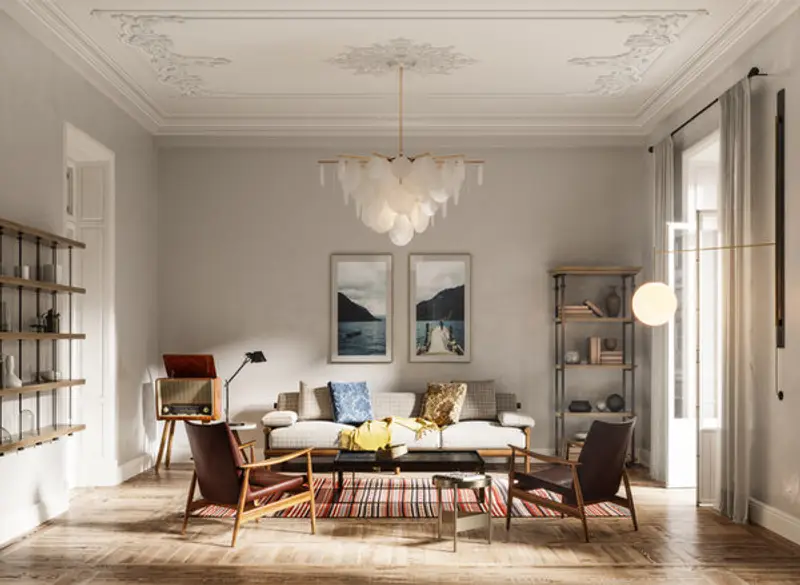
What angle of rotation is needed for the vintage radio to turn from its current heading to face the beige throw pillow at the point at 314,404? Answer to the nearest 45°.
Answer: approximately 90° to its left

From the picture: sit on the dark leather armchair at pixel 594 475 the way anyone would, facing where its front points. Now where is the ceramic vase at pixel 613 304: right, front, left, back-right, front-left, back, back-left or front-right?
front-right

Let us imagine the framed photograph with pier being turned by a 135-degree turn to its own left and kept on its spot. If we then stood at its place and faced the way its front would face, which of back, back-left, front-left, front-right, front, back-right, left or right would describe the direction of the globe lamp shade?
right

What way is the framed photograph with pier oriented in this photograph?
toward the camera

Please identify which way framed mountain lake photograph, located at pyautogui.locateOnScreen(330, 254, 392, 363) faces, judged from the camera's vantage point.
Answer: facing the viewer

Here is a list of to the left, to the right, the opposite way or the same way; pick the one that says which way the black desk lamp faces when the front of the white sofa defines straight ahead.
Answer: to the left

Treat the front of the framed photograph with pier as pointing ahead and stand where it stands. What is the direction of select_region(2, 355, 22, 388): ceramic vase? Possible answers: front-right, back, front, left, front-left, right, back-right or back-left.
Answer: front-right

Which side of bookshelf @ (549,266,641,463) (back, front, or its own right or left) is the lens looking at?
front

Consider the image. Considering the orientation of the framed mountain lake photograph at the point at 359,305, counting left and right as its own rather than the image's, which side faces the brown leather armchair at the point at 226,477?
front

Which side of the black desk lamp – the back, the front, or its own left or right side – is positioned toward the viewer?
right

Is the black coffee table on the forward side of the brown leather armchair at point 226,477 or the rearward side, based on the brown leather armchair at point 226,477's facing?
on the forward side

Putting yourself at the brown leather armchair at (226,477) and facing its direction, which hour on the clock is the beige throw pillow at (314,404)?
The beige throw pillow is roughly at 11 o'clock from the brown leather armchair.

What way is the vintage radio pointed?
toward the camera

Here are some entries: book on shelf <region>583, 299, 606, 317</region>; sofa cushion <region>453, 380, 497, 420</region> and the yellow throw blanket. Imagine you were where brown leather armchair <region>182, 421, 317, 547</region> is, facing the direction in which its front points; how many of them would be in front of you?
3

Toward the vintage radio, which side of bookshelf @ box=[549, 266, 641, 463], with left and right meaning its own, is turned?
right
